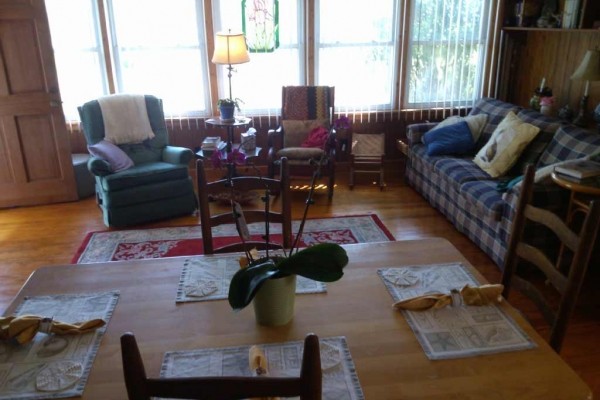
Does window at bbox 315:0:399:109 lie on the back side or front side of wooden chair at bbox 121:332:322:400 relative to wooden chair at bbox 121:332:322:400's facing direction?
on the front side

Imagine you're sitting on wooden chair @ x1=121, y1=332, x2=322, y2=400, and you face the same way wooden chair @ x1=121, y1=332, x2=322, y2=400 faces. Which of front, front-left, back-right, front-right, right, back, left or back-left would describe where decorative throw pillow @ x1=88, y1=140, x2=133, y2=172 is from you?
front

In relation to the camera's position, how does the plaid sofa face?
facing the viewer and to the left of the viewer

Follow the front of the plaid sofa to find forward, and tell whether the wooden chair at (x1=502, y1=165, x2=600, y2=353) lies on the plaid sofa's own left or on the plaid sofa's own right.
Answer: on the plaid sofa's own left

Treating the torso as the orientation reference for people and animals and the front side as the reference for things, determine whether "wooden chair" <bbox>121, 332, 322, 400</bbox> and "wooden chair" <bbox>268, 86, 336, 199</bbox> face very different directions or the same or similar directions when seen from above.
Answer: very different directions

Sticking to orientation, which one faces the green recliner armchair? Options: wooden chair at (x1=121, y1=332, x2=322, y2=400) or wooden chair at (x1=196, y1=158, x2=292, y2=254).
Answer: wooden chair at (x1=121, y1=332, x2=322, y2=400)

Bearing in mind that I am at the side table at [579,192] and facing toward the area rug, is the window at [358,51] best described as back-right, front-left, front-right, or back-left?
front-right

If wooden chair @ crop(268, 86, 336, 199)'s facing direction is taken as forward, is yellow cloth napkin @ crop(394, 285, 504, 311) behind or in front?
in front

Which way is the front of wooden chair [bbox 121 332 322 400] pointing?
away from the camera

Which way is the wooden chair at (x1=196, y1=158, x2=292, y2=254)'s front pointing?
toward the camera

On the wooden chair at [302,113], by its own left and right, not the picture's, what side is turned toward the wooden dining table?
front

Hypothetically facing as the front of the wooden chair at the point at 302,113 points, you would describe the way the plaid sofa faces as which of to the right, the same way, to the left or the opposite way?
to the right

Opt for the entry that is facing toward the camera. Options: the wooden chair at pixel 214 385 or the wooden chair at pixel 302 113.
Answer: the wooden chair at pixel 302 113

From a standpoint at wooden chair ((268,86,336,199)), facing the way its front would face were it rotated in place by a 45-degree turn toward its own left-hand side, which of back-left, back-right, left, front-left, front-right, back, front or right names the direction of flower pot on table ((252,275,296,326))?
front-right

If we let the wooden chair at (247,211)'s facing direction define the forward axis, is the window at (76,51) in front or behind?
behind

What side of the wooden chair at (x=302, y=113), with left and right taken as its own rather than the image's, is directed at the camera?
front

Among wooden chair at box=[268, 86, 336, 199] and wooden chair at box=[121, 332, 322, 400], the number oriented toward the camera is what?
1

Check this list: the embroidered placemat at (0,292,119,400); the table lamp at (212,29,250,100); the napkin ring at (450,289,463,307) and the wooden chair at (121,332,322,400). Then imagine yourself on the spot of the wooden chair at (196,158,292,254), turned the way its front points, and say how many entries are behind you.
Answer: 1
